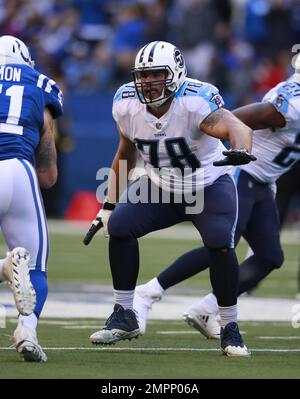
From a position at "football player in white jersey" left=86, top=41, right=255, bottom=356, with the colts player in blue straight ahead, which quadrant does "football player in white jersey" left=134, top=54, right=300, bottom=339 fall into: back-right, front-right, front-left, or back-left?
back-right

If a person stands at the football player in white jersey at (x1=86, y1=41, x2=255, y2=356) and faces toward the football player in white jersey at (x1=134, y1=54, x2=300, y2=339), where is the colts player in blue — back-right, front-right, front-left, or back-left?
back-left

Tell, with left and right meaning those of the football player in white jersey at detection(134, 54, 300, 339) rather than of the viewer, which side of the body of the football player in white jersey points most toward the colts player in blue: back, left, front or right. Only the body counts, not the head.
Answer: right
